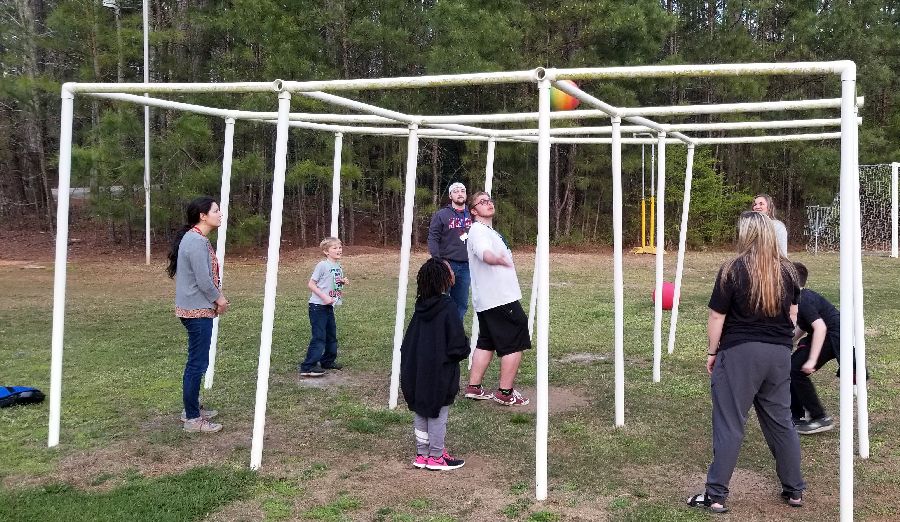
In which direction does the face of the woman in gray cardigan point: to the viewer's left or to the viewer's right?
to the viewer's right

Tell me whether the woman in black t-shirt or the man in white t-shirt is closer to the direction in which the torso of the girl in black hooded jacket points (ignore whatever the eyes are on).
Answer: the man in white t-shirt

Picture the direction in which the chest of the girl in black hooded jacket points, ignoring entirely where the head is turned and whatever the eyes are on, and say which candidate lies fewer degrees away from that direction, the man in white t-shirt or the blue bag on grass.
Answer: the man in white t-shirt

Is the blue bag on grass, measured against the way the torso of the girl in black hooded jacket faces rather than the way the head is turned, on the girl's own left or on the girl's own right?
on the girl's own left

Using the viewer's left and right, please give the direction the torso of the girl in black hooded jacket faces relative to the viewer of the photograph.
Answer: facing away from the viewer and to the right of the viewer

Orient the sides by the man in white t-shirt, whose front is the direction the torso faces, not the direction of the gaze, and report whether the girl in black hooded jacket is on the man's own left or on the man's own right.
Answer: on the man's own right

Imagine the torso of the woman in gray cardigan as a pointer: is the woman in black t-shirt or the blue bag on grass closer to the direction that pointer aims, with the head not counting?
the woman in black t-shirt

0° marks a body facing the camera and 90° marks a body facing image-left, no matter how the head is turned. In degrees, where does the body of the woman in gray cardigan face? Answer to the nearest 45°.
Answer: approximately 270°

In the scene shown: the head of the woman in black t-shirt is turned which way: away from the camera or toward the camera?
away from the camera
